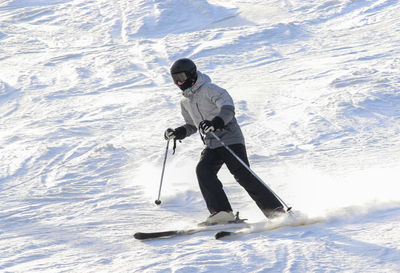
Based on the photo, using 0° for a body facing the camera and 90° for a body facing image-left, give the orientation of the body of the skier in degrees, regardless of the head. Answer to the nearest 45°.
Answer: approximately 45°
